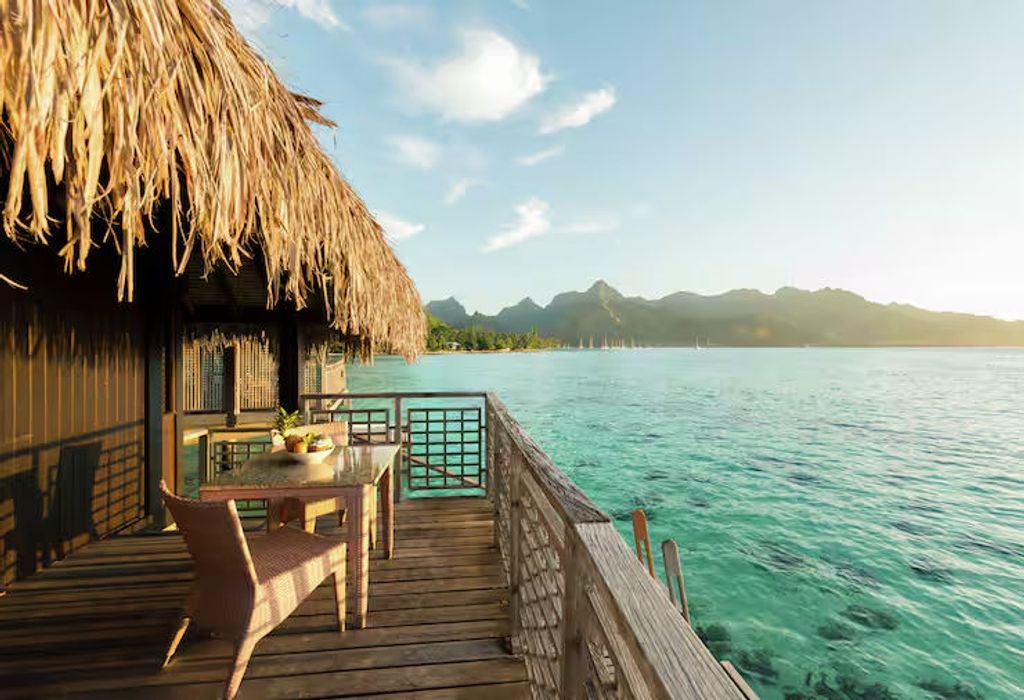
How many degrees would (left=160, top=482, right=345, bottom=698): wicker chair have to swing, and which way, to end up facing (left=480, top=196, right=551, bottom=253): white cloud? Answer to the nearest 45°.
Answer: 0° — it already faces it

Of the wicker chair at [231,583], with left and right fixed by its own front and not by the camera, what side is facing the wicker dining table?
front

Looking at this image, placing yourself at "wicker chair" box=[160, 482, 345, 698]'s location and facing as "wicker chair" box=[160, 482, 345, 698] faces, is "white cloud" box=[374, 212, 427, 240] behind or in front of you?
in front

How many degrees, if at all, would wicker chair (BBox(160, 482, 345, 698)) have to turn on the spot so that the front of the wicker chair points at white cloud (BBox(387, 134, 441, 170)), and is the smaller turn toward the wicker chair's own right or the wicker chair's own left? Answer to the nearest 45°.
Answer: approximately 45° to the wicker chair's own left

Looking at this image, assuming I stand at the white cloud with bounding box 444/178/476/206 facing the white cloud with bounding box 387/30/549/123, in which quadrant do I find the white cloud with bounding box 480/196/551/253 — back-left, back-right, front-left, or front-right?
back-left

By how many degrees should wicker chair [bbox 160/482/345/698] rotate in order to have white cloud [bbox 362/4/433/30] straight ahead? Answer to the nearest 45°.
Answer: approximately 45° to its left

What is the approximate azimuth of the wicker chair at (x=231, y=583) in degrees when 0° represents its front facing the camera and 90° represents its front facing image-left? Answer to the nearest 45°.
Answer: approximately 225°

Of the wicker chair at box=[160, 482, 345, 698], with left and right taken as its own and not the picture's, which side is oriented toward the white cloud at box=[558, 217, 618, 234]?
front
